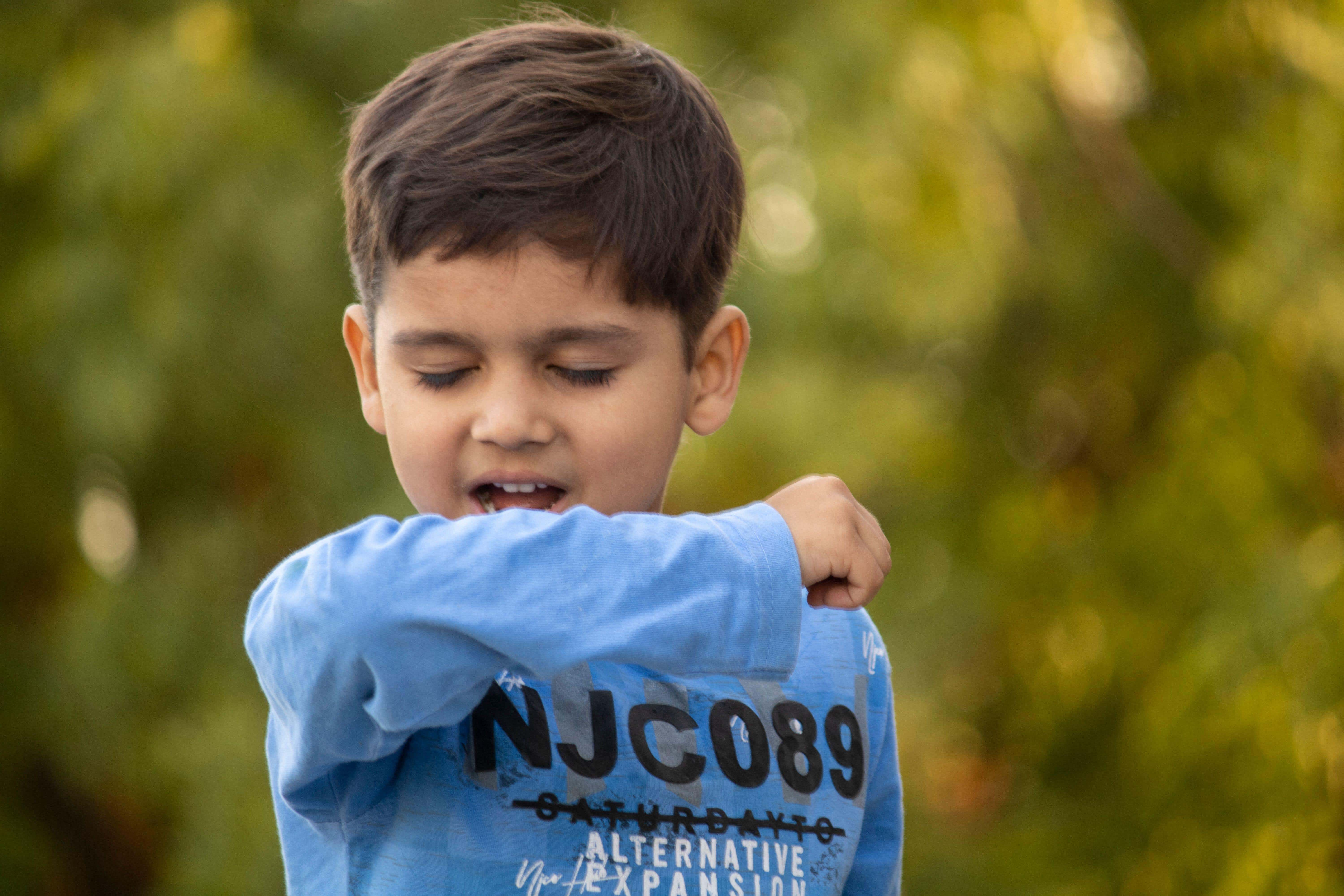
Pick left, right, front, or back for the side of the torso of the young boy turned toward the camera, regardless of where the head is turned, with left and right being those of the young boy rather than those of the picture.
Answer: front

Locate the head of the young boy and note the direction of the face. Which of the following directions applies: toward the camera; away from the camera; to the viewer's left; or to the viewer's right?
toward the camera
